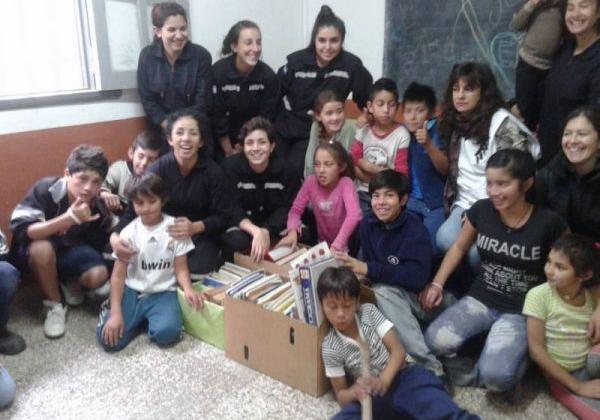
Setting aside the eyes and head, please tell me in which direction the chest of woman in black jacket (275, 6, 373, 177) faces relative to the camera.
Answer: toward the camera

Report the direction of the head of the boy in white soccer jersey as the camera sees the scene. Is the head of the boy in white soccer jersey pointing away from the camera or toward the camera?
toward the camera

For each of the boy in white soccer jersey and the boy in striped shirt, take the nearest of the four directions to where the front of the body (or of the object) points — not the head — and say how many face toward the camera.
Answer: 2

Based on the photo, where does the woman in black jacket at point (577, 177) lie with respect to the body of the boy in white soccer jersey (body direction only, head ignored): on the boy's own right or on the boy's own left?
on the boy's own left

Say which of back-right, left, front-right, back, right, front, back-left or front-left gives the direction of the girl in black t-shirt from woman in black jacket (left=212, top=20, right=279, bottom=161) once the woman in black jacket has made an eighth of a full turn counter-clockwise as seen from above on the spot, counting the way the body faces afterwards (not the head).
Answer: front

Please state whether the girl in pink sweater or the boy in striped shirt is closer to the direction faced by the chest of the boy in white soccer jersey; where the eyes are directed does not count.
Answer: the boy in striped shirt

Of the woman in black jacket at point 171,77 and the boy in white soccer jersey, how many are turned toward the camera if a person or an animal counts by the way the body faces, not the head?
2

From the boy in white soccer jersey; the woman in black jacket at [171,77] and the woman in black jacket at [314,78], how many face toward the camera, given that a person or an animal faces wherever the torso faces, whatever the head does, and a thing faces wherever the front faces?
3

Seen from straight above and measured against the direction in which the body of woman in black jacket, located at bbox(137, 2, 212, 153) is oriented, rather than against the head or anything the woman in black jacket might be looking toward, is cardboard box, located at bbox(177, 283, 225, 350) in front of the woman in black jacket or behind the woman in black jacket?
in front

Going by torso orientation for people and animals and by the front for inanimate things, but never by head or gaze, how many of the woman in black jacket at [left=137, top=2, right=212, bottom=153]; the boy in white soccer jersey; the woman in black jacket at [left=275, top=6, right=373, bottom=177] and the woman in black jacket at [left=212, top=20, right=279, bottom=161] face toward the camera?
4

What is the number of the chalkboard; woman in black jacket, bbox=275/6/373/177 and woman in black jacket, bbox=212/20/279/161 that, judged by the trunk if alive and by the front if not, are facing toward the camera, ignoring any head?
3

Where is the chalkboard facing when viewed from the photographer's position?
facing the viewer

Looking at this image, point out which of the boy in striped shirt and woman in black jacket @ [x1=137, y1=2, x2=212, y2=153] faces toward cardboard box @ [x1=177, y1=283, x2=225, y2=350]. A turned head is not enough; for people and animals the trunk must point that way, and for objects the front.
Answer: the woman in black jacket

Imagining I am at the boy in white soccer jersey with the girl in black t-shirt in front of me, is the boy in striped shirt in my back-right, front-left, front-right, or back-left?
front-right

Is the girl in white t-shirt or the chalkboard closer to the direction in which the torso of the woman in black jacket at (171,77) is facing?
the girl in white t-shirt

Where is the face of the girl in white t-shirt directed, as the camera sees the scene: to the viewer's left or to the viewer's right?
to the viewer's left

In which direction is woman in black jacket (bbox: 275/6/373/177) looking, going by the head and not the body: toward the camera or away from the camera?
toward the camera

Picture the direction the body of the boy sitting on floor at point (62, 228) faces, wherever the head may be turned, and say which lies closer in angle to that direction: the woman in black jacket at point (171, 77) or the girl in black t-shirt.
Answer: the girl in black t-shirt

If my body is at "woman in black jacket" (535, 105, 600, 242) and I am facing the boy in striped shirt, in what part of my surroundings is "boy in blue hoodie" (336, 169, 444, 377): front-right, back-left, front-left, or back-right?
front-right

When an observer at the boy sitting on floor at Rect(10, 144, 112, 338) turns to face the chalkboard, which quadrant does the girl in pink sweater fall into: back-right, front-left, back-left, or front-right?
front-right

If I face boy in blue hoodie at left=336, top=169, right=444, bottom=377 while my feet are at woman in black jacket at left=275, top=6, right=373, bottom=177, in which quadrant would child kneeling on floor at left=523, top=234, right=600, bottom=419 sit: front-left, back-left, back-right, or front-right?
front-left

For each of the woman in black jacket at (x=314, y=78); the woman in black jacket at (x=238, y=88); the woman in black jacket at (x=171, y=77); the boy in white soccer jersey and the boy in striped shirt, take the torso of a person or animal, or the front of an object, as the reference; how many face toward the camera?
5
